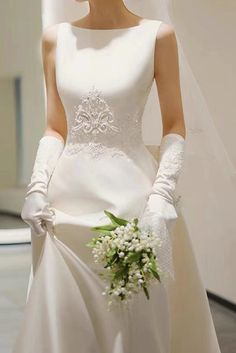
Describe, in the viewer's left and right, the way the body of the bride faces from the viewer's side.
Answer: facing the viewer
